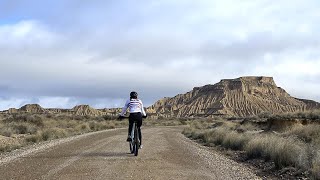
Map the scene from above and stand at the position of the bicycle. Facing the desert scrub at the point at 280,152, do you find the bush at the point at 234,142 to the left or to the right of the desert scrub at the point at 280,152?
left

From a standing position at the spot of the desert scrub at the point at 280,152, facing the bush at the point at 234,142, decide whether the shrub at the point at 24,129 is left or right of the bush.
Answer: left

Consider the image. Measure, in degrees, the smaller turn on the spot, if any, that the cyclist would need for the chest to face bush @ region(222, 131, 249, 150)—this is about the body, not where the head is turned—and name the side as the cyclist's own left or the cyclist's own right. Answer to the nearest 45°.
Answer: approximately 45° to the cyclist's own right

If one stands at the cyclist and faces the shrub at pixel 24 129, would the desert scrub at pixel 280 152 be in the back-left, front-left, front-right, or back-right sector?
back-right

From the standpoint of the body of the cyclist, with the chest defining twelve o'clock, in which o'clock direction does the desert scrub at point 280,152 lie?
The desert scrub is roughly at 3 o'clock from the cyclist.

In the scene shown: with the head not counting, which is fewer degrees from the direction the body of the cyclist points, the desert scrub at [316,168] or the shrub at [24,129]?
the shrub

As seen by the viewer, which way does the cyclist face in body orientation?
away from the camera

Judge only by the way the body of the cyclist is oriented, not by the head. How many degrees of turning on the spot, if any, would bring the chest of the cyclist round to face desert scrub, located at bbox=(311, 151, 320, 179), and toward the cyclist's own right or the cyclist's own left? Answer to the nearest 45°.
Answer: approximately 135° to the cyclist's own right

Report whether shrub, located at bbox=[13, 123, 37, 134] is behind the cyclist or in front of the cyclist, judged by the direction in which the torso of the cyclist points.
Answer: in front
